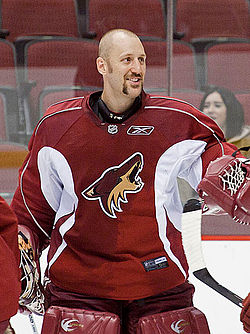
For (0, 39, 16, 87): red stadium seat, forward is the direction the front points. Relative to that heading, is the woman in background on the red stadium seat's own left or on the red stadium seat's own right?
on the red stadium seat's own left

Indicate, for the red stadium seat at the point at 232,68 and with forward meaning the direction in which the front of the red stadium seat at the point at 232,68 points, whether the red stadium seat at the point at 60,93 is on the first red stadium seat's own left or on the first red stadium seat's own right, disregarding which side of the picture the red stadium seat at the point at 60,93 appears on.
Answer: on the first red stadium seat's own right

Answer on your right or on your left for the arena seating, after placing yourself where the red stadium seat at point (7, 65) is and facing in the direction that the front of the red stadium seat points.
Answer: on your left

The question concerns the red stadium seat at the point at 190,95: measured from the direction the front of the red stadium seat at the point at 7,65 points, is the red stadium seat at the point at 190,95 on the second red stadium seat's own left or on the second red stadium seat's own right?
on the second red stadium seat's own left

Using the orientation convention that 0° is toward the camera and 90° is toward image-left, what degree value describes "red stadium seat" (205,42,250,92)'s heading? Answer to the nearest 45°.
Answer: approximately 0°

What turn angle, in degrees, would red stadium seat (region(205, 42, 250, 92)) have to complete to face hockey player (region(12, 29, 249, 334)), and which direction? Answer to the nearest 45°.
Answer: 0° — it already faces them

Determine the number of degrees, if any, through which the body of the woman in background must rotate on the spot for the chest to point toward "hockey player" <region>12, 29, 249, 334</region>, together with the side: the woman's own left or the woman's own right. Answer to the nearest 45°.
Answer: approximately 45° to the woman's own left

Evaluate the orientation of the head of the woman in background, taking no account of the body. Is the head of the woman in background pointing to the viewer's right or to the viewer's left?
to the viewer's left

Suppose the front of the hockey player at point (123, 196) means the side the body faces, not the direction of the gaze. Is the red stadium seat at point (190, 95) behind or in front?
behind

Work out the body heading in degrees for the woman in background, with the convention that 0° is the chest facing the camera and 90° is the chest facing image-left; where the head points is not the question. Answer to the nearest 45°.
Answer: approximately 45°
